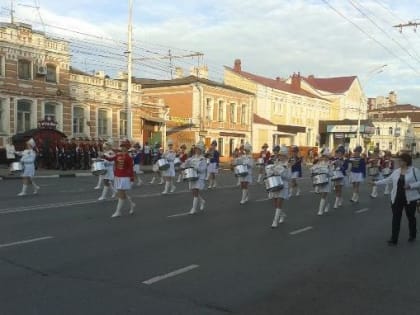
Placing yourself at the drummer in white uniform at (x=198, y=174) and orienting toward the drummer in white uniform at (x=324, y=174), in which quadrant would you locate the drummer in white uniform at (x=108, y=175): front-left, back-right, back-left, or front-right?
back-left

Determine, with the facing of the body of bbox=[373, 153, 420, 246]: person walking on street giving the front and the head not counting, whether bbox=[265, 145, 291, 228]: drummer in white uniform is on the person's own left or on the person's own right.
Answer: on the person's own right

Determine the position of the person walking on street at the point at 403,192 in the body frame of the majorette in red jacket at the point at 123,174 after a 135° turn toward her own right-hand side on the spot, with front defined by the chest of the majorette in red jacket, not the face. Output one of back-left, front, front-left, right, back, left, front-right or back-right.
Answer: back-right

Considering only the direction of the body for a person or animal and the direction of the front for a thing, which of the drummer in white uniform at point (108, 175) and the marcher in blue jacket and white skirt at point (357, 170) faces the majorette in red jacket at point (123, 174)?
the marcher in blue jacket and white skirt

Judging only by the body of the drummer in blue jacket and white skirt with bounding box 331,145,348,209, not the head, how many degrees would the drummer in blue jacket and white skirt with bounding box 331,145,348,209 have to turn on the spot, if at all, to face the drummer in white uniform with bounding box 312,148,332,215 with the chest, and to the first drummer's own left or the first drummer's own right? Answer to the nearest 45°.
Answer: approximately 45° to the first drummer's own left

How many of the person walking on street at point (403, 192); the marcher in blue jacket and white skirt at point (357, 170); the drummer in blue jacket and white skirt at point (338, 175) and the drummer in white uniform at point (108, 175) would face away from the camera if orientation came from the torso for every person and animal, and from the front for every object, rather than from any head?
0

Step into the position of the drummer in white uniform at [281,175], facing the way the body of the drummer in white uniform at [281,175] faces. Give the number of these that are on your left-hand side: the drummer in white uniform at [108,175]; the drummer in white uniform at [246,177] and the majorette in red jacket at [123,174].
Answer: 0

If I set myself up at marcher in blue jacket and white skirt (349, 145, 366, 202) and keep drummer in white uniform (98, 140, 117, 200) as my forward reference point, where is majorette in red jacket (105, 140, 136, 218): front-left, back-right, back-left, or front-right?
front-left

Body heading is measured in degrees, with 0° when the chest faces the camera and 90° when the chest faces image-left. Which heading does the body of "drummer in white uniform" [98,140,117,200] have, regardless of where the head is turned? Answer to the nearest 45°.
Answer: approximately 90°

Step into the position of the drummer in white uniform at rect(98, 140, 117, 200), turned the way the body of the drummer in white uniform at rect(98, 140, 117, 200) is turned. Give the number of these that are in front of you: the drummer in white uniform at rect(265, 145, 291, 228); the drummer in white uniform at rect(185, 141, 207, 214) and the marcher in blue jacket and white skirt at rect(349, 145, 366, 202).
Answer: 0

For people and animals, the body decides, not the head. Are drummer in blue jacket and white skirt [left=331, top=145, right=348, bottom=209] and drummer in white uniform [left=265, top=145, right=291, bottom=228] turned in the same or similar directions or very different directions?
same or similar directions

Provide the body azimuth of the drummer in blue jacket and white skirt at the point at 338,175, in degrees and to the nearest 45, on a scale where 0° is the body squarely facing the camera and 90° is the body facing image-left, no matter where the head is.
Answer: approximately 45°

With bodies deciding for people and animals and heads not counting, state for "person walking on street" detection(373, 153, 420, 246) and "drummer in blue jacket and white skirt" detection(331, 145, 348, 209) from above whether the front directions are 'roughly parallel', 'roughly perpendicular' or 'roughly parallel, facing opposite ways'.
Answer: roughly parallel

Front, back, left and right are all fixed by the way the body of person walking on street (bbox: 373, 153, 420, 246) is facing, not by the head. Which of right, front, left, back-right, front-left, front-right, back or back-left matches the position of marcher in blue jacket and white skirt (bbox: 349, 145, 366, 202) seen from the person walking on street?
back-right

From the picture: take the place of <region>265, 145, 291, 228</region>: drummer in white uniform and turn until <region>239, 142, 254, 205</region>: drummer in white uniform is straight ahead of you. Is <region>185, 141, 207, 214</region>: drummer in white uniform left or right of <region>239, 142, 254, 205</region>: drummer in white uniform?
left

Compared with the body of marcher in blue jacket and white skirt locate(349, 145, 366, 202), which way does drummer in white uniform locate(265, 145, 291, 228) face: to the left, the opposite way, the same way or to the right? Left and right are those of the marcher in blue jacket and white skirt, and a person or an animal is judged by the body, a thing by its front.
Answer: the same way

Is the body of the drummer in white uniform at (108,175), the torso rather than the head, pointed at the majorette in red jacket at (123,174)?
no

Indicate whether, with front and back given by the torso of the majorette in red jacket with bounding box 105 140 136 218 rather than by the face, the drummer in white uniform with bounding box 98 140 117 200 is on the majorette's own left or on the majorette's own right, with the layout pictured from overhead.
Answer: on the majorette's own right
